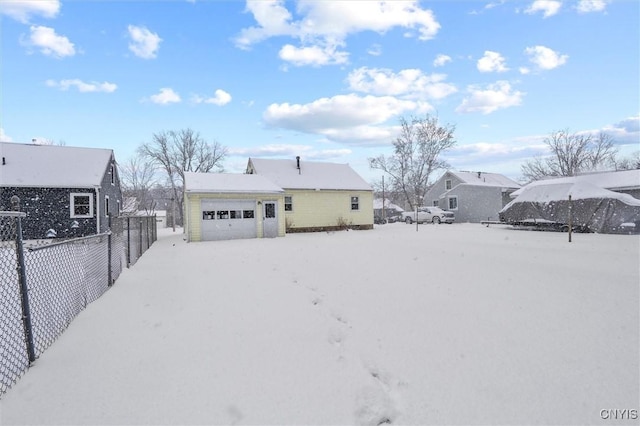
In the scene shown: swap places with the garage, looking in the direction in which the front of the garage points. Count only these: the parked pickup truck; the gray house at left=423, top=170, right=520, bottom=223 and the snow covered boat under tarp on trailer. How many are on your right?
0

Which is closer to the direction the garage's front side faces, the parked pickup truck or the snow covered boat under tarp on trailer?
the snow covered boat under tarp on trailer

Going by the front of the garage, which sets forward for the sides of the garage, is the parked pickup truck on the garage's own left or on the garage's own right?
on the garage's own left

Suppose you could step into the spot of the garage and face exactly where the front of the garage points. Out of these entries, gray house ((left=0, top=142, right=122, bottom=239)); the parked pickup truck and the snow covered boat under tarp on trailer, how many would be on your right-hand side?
1

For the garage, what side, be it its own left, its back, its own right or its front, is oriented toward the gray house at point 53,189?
right

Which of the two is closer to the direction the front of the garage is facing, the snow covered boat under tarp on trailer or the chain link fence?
the chain link fence

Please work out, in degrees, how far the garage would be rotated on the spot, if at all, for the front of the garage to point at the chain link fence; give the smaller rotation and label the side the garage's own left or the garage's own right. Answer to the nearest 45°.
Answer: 0° — it already faces it

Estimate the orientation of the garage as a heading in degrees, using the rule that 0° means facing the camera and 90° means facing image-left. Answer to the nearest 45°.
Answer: approximately 0°

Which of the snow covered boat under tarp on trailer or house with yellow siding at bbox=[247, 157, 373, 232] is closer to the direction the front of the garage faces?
the snow covered boat under tarp on trailer

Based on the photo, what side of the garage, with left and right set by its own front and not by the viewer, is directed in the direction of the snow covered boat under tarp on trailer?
left

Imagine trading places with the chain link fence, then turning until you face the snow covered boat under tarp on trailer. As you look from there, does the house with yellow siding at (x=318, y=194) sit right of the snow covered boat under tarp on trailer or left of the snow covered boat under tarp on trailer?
left

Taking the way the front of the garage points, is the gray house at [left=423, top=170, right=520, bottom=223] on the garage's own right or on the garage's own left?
on the garage's own left
